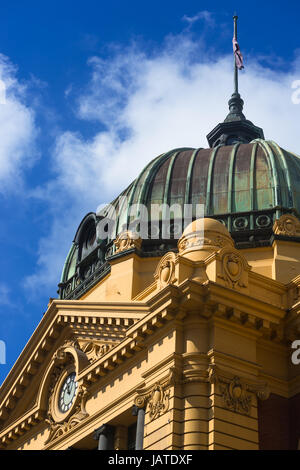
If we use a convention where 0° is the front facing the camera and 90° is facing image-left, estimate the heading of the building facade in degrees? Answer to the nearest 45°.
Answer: approximately 45°
